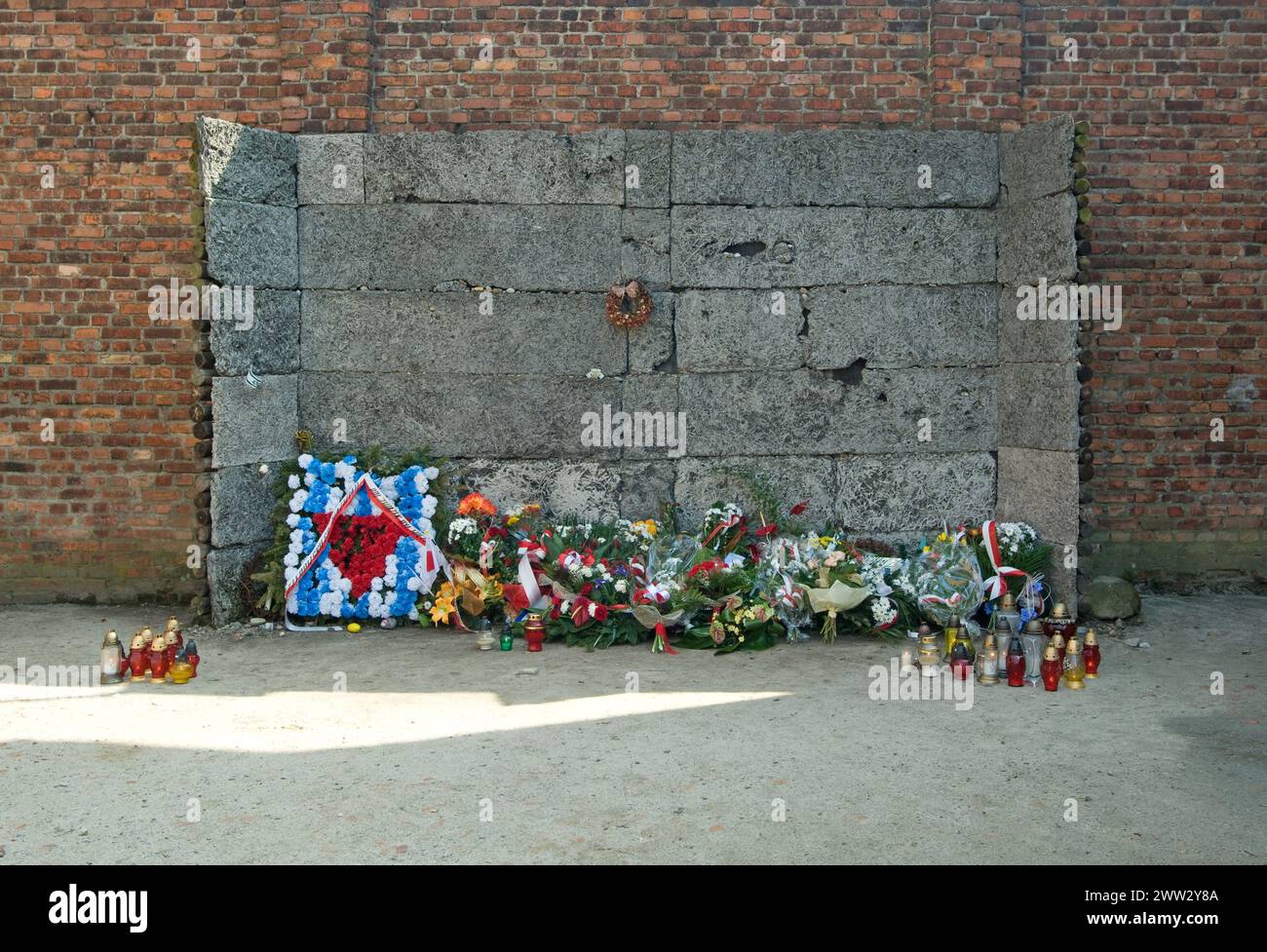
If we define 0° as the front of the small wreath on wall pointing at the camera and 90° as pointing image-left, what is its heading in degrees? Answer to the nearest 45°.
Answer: approximately 0°

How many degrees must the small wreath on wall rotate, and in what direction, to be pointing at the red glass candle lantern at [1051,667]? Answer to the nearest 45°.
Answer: approximately 45° to its left

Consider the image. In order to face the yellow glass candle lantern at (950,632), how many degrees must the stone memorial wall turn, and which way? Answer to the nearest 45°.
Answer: approximately 45° to its left

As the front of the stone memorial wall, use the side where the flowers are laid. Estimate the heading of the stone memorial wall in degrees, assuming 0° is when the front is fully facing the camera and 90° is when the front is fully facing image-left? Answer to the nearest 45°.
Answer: approximately 0°
